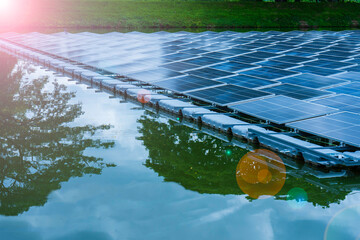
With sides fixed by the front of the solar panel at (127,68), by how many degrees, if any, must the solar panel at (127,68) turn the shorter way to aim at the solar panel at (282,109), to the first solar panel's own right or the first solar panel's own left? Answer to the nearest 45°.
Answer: approximately 90° to the first solar panel's own left

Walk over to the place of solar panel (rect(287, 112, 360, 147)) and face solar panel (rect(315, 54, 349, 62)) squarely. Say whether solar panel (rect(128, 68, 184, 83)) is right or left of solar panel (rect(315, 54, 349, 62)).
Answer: left

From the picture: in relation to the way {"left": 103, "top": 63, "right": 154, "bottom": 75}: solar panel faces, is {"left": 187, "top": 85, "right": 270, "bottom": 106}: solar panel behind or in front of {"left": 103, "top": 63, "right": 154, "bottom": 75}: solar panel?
in front

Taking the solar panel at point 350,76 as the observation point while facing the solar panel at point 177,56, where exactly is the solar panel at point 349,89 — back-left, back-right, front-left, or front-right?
back-left

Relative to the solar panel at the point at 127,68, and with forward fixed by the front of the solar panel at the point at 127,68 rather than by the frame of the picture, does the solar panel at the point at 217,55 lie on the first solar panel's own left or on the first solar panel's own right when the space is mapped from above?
on the first solar panel's own left

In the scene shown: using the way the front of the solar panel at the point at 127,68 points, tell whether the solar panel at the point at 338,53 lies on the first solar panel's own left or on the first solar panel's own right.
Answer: on the first solar panel's own left
